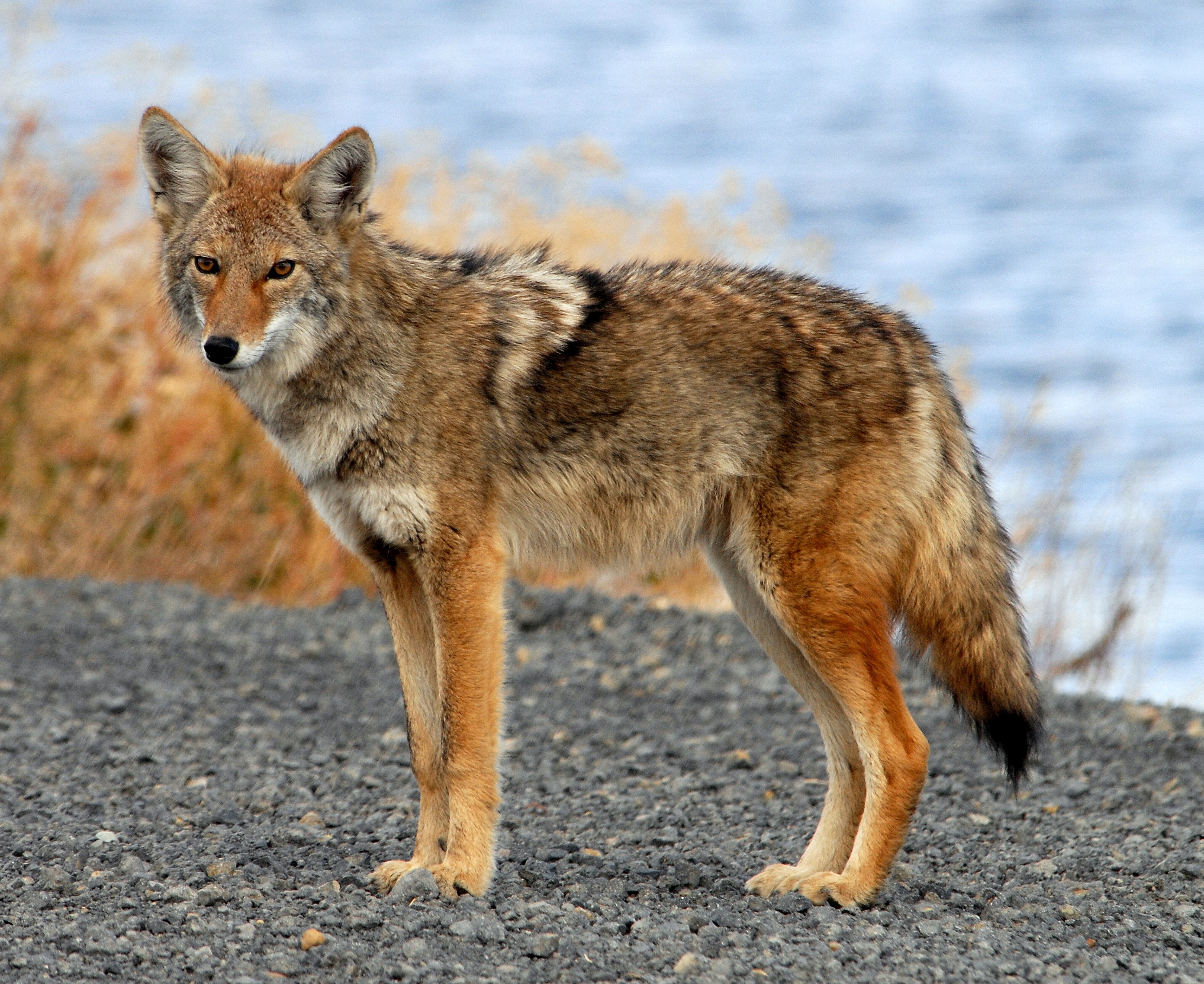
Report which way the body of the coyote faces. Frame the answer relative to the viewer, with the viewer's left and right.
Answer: facing to the left of the viewer
